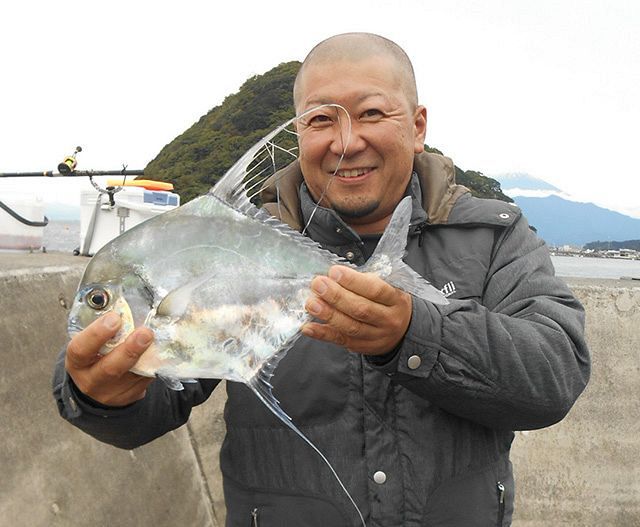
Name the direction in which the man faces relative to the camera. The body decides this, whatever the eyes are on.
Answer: toward the camera

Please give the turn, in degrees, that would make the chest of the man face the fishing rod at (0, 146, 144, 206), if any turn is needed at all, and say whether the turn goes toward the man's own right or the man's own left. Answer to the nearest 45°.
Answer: approximately 135° to the man's own right

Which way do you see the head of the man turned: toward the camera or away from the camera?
toward the camera
